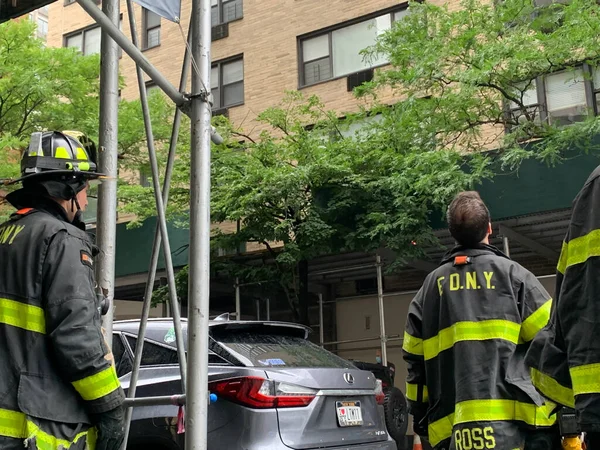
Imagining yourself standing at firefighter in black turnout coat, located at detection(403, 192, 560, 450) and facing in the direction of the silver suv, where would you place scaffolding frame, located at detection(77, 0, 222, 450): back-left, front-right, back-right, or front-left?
front-left

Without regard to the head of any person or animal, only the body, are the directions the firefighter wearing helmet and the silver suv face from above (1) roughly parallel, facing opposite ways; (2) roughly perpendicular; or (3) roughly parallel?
roughly perpendicular

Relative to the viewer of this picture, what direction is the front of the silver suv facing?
facing away from the viewer and to the left of the viewer

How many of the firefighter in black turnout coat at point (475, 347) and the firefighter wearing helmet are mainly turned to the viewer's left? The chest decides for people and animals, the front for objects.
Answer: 0

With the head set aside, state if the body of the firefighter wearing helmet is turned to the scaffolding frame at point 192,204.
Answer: yes

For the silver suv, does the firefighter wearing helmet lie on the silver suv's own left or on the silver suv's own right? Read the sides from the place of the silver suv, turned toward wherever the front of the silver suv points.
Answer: on the silver suv's own left

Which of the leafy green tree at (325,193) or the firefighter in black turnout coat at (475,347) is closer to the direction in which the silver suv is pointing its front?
the leafy green tree

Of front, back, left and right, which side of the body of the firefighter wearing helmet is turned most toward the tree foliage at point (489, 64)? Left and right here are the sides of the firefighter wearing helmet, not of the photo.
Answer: front

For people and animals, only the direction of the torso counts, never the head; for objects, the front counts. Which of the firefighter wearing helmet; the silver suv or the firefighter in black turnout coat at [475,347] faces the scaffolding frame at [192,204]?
the firefighter wearing helmet

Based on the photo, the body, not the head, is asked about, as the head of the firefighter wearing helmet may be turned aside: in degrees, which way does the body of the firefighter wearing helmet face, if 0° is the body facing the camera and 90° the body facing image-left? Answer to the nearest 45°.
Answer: approximately 225°

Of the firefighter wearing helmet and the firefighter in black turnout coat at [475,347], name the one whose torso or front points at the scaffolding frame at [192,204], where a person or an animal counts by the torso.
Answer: the firefighter wearing helmet

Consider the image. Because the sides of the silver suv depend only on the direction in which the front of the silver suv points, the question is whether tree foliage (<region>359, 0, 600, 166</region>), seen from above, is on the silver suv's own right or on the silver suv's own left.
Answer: on the silver suv's own right

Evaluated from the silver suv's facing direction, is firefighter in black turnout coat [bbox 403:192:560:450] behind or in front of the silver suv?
behind

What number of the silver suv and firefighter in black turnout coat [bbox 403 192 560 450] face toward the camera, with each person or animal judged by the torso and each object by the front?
0

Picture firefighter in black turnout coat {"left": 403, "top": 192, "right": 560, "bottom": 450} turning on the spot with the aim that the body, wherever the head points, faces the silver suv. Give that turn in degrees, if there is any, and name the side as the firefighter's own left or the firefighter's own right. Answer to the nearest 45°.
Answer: approximately 45° to the firefighter's own left

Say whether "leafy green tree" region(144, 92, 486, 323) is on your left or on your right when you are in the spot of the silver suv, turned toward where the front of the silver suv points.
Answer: on your right

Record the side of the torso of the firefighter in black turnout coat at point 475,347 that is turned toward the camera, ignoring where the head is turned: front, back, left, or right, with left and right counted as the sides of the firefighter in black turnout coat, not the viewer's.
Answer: back

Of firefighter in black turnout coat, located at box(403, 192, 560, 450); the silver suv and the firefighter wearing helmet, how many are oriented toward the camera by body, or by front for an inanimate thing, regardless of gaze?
0
